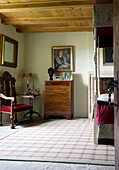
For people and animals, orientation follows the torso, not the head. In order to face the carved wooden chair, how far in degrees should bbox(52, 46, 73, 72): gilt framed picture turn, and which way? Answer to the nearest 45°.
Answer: approximately 45° to its right

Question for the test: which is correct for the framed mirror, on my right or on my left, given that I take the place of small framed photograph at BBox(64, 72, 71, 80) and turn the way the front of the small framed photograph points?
on my right

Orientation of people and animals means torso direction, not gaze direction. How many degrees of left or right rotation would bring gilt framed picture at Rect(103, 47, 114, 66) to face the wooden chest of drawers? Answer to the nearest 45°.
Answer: approximately 90° to its right

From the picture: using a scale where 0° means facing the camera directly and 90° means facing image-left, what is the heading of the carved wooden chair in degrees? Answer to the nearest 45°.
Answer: approximately 315°

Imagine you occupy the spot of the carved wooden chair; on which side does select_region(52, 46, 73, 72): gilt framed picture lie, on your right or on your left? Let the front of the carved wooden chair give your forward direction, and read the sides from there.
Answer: on your left

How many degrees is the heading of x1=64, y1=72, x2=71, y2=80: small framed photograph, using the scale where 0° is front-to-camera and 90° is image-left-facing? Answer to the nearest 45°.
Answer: approximately 0°
